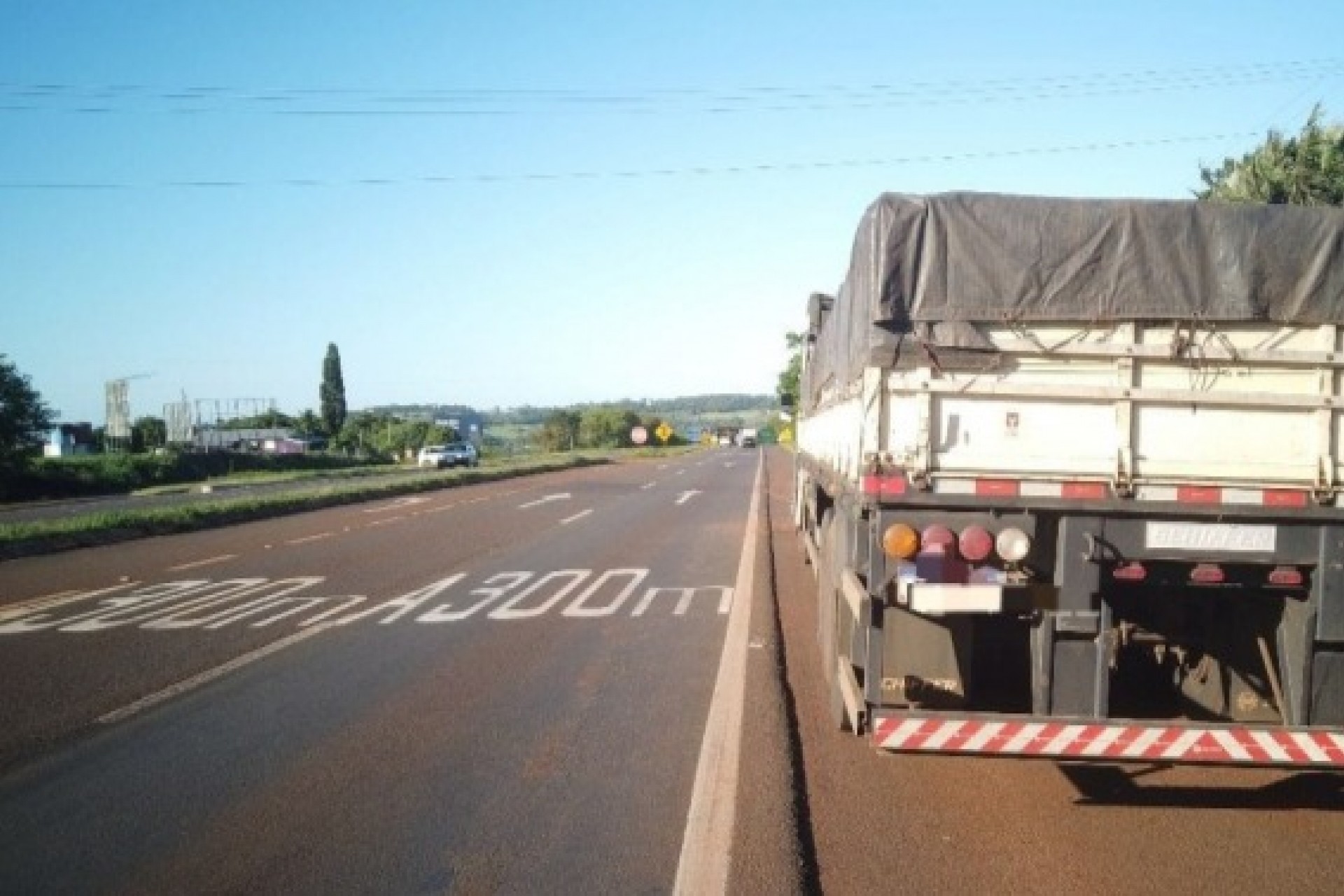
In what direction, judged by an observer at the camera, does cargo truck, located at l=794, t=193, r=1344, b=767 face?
facing away from the viewer
